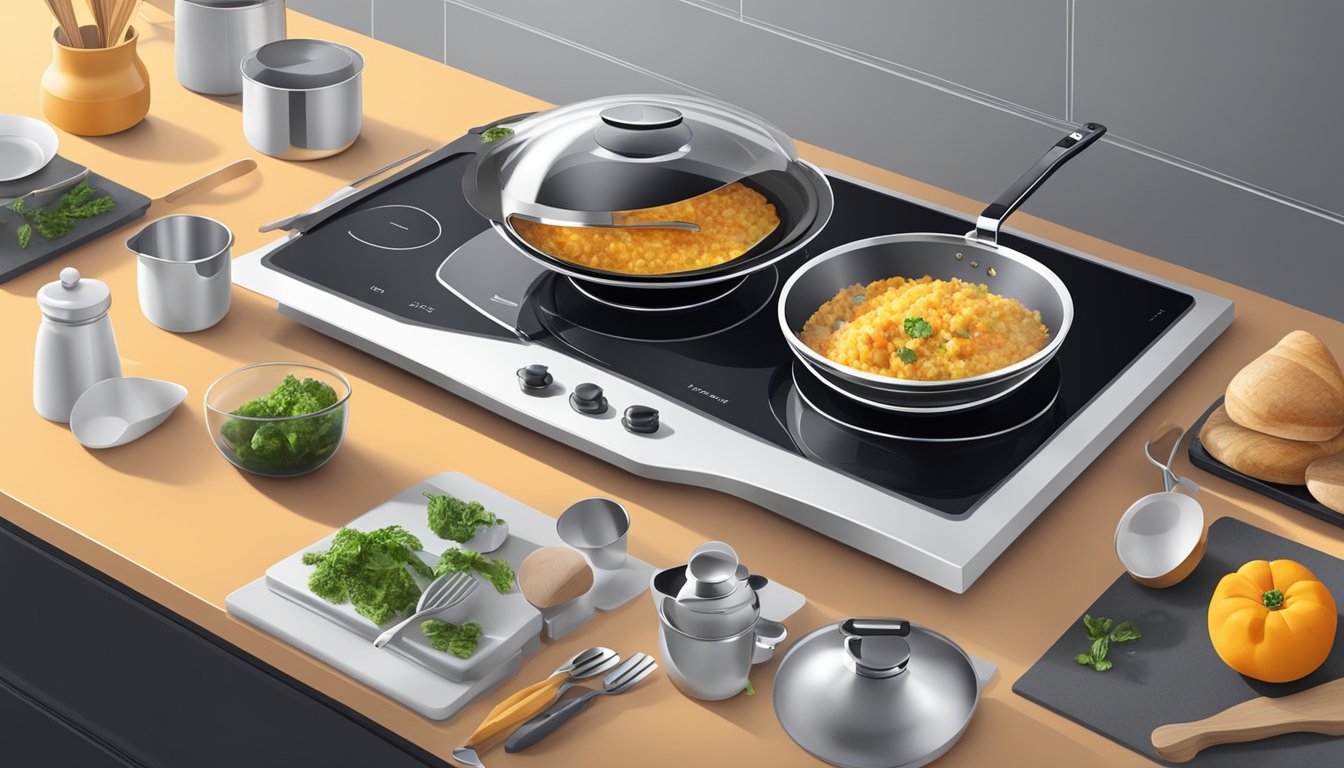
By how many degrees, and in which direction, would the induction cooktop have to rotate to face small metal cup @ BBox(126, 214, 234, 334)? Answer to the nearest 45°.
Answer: approximately 45° to its right

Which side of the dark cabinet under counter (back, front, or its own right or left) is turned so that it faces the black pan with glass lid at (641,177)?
back

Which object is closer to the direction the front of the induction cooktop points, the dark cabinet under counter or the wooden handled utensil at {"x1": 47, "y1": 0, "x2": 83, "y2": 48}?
the dark cabinet under counter

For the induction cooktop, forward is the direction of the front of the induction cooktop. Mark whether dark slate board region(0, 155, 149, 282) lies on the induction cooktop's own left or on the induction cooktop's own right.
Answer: on the induction cooktop's own right

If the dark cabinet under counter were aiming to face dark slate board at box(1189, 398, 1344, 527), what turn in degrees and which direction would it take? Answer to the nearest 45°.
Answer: approximately 135° to its left

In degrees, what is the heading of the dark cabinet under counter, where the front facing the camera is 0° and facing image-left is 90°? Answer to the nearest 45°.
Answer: approximately 45°

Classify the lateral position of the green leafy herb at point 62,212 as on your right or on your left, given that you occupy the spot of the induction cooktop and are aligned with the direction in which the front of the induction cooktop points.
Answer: on your right

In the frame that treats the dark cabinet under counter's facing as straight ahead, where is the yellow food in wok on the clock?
The yellow food in wok is roughly at 7 o'clock from the dark cabinet under counter.

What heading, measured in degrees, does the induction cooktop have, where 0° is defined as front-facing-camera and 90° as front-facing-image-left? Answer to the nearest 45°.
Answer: approximately 45°
